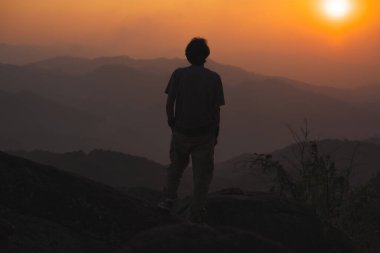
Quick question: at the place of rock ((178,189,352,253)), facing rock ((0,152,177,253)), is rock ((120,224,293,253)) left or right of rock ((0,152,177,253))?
left

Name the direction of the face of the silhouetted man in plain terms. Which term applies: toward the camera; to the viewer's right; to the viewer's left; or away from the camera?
away from the camera

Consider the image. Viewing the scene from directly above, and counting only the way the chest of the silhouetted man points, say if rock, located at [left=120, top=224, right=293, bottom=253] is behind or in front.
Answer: behind

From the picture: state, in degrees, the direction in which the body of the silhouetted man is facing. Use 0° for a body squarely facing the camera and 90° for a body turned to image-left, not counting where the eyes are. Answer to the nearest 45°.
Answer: approximately 180°

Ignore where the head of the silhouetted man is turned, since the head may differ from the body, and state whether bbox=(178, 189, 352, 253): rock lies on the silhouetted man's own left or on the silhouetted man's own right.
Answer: on the silhouetted man's own right
